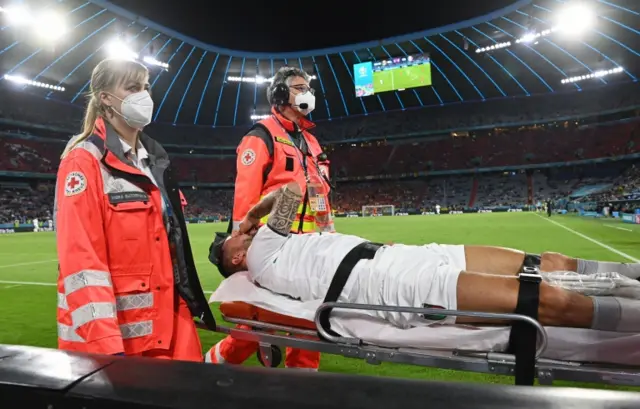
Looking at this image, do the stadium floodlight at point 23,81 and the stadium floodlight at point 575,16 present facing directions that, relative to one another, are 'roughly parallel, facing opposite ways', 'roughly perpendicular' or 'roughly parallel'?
roughly perpendicular

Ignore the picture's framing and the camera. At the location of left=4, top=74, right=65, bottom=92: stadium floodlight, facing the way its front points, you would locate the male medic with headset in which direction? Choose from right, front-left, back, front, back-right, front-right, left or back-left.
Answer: front-right

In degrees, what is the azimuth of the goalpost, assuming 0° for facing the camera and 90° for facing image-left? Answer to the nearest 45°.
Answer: approximately 0°

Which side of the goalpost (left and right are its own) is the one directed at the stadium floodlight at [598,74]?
left

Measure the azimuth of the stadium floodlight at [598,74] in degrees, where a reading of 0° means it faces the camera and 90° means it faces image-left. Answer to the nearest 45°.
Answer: approximately 45°

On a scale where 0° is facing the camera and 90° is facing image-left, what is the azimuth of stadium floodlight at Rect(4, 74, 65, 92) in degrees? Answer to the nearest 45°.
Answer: approximately 315°

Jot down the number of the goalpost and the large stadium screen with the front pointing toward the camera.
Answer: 2

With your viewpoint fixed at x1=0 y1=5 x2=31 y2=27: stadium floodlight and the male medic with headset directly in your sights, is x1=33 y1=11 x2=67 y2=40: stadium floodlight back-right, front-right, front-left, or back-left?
back-left

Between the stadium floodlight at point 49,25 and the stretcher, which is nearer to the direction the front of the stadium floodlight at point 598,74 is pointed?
the stadium floodlight

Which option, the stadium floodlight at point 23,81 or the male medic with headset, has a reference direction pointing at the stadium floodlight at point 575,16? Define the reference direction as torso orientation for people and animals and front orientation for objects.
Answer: the stadium floodlight at point 23,81
